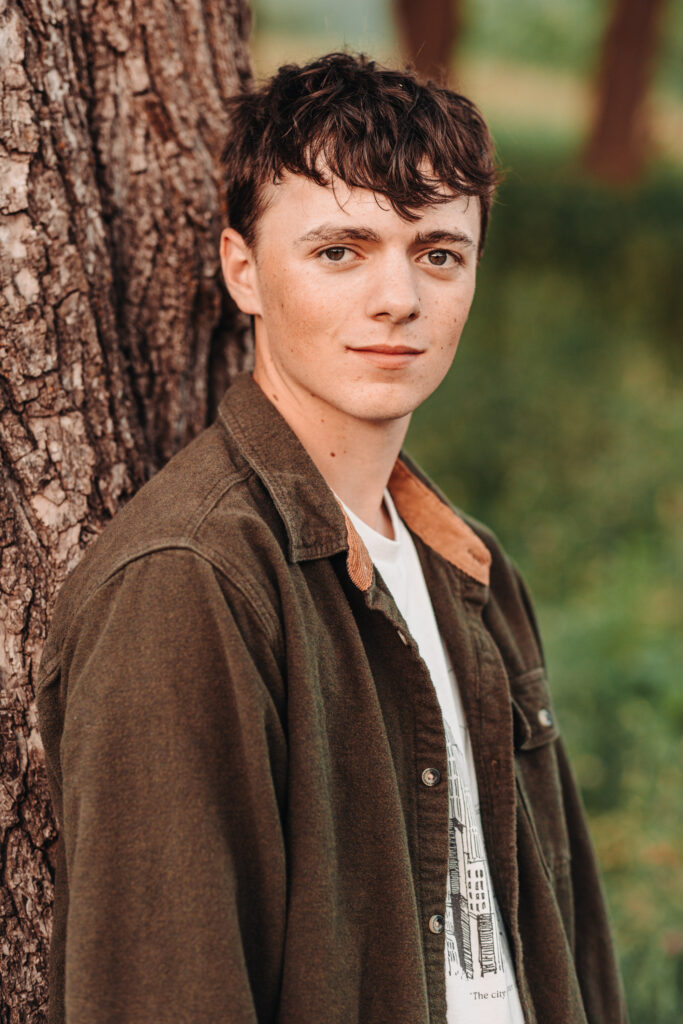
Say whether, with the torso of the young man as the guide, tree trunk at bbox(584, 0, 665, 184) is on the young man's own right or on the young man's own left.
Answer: on the young man's own left

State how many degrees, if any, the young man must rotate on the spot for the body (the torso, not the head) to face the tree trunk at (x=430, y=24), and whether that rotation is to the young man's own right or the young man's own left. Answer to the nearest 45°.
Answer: approximately 135° to the young man's own left

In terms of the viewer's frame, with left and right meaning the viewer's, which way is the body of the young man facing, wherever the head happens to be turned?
facing the viewer and to the right of the viewer
